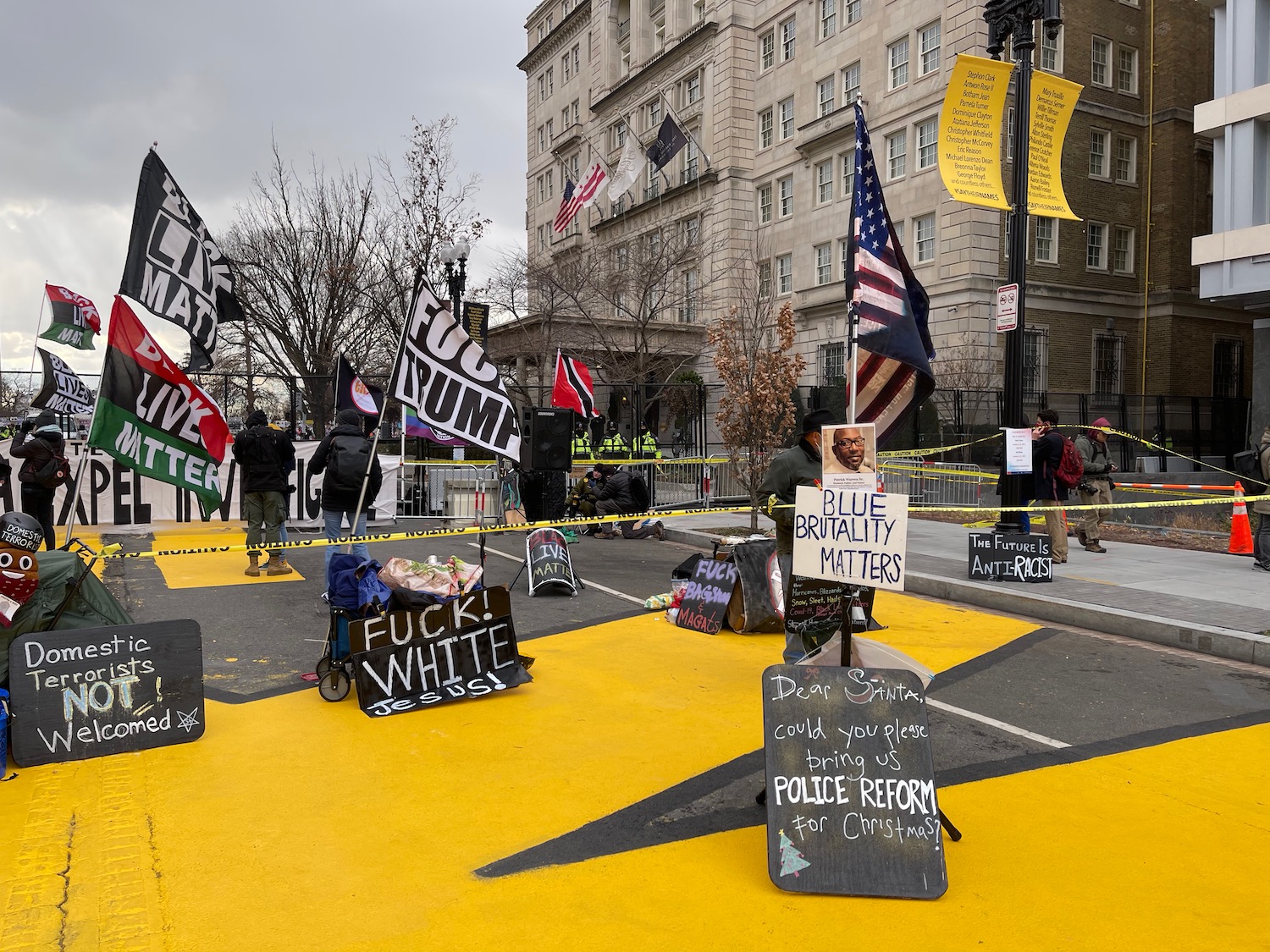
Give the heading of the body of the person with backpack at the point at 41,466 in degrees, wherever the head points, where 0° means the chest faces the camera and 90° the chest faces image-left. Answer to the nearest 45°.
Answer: approximately 135°

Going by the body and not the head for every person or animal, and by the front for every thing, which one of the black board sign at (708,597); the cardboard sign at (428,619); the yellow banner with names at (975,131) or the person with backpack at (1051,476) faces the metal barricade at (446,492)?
the person with backpack

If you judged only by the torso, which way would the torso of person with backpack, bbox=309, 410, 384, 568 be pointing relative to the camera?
away from the camera

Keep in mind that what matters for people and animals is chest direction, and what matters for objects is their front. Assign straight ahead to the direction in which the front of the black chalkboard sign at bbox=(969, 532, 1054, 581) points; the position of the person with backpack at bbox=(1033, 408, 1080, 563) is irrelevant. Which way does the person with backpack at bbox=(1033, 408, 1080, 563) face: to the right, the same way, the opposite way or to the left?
to the right

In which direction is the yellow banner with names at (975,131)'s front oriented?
toward the camera

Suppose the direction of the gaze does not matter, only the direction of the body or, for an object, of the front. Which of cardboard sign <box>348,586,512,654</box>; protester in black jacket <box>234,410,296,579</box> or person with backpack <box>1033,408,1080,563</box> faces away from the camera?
the protester in black jacket

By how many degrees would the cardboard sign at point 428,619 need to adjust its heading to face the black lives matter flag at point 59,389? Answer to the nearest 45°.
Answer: approximately 135° to its right

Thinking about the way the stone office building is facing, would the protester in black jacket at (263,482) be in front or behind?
in front

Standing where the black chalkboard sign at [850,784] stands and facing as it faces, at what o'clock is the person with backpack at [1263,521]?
The person with backpack is roughly at 7 o'clock from the black chalkboard sign.

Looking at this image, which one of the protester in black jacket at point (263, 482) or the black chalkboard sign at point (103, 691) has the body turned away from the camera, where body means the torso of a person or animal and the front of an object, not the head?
the protester in black jacket

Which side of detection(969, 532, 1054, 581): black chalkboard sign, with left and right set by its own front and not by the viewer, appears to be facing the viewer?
front

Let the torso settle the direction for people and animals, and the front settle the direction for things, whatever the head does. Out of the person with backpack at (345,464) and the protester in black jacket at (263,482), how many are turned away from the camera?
2

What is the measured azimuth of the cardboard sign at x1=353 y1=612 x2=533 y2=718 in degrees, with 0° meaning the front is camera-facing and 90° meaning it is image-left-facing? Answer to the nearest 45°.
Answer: approximately 0°

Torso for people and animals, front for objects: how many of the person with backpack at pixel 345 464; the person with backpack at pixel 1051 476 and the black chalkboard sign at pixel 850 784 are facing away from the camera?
1

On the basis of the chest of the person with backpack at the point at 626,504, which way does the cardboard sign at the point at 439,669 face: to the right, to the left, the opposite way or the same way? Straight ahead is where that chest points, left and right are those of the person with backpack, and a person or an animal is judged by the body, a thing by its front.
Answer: to the left

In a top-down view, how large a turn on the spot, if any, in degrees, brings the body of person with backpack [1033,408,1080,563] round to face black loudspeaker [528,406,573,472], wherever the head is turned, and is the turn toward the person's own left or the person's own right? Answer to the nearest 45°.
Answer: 0° — they already face it

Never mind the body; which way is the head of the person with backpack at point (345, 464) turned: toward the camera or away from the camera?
away from the camera
